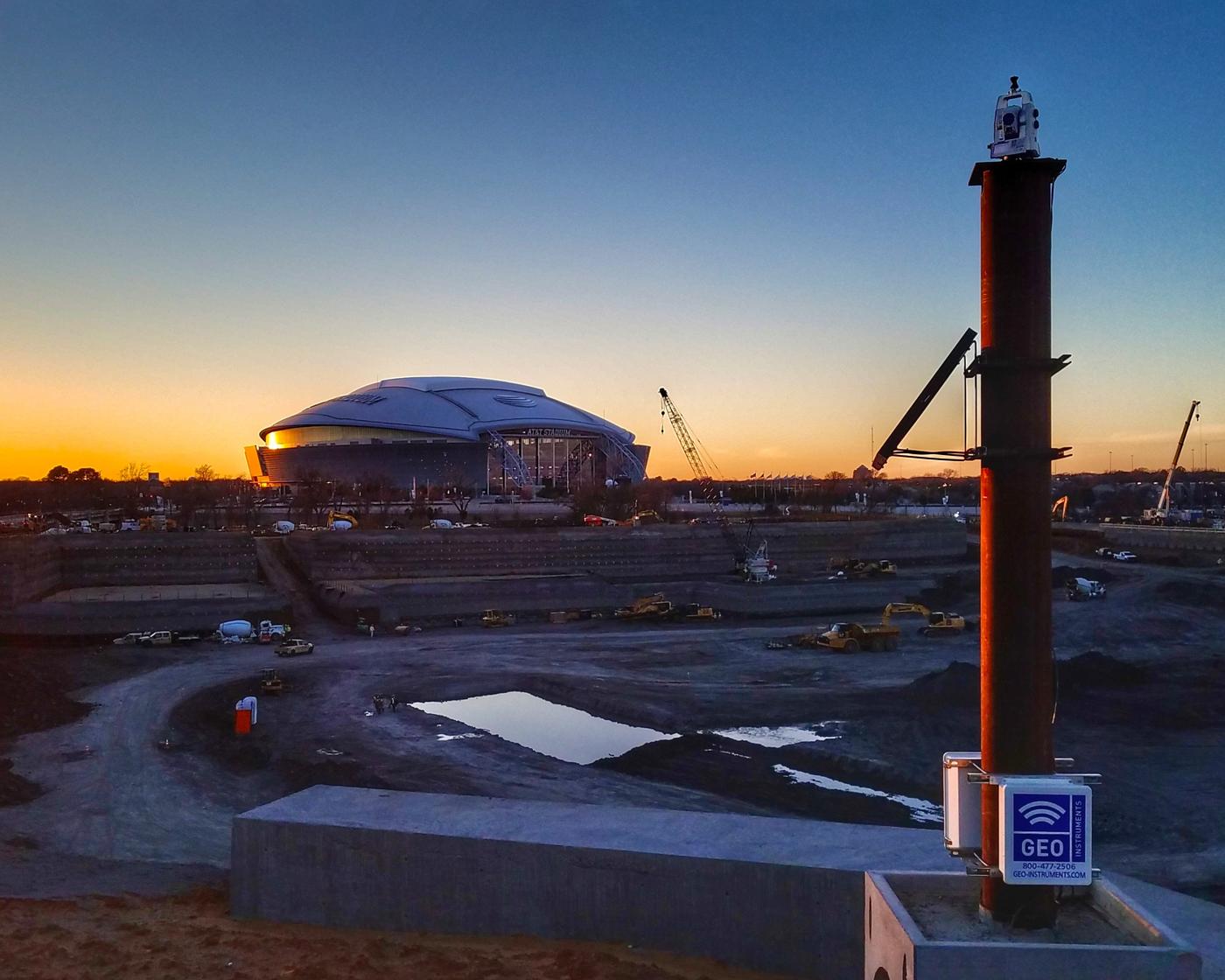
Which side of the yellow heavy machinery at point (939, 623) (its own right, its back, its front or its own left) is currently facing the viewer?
left

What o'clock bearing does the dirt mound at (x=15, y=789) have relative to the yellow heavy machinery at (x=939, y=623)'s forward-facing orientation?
The dirt mound is roughly at 10 o'clock from the yellow heavy machinery.

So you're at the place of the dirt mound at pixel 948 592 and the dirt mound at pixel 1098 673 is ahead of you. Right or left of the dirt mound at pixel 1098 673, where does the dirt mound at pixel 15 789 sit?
right

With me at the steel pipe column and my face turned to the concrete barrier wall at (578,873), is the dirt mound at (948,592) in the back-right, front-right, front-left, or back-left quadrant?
front-right

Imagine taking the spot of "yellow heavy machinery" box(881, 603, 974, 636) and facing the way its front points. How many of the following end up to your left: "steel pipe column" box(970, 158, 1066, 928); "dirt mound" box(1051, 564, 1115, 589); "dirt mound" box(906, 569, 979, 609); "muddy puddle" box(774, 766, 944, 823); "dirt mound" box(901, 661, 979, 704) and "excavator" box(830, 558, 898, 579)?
3

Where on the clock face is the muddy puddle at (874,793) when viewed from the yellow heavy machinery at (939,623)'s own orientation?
The muddy puddle is roughly at 9 o'clock from the yellow heavy machinery.

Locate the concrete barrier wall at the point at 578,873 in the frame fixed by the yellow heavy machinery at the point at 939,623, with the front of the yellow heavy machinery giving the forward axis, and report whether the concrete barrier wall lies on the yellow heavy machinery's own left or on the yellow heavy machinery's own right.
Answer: on the yellow heavy machinery's own left

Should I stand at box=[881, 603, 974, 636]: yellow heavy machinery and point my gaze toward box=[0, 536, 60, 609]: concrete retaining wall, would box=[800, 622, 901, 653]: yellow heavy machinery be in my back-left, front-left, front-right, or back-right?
front-left

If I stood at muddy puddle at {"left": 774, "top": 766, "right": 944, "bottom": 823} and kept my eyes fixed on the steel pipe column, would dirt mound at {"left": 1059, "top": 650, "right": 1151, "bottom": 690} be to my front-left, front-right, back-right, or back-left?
back-left

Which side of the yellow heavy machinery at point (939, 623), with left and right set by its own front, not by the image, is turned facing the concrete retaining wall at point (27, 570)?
front

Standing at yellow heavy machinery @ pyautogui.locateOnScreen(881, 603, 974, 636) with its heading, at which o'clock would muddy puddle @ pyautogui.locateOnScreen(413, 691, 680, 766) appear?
The muddy puddle is roughly at 10 o'clock from the yellow heavy machinery.

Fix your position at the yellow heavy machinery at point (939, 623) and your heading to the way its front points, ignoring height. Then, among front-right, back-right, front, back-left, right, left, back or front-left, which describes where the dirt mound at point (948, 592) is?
right

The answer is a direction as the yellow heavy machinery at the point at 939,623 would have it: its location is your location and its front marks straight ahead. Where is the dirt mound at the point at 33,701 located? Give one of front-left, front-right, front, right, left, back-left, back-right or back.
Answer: front-left

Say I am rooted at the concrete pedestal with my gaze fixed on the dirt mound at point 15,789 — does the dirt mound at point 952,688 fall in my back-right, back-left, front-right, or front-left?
front-right

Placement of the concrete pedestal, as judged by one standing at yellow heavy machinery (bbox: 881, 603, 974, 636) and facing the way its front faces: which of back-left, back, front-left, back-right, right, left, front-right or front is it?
left
